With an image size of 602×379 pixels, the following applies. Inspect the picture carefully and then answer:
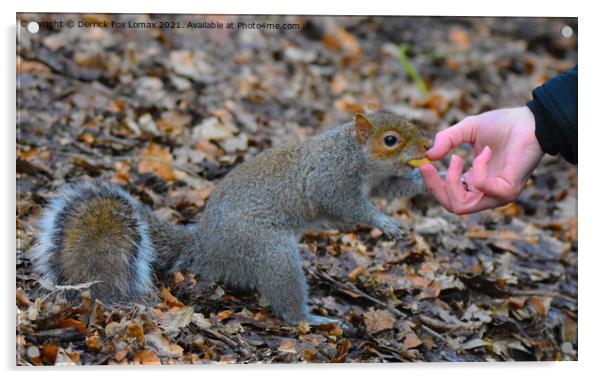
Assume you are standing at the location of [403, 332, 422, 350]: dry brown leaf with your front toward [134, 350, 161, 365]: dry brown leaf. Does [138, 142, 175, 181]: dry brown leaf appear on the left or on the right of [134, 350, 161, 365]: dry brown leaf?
right

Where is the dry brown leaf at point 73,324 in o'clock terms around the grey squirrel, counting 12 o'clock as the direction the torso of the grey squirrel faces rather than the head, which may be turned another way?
The dry brown leaf is roughly at 5 o'clock from the grey squirrel.

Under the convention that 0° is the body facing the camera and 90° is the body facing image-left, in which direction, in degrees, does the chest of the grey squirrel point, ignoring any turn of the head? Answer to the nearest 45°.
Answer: approximately 270°

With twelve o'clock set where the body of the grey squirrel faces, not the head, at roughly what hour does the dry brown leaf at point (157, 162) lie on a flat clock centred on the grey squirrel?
The dry brown leaf is roughly at 8 o'clock from the grey squirrel.

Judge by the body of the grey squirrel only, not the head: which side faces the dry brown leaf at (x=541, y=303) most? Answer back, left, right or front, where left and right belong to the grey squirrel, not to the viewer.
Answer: front

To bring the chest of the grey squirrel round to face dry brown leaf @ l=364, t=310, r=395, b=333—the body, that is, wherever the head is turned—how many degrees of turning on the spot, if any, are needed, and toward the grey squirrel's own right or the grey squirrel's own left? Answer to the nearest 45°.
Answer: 0° — it already faces it
